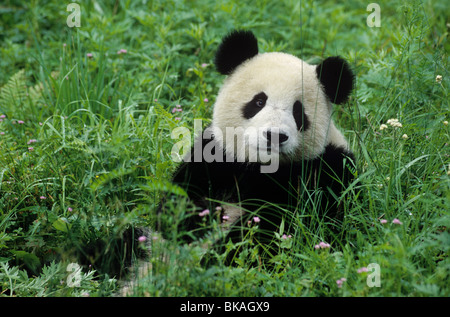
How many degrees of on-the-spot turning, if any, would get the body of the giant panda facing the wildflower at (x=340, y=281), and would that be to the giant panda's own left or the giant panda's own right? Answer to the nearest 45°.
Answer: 0° — it already faces it

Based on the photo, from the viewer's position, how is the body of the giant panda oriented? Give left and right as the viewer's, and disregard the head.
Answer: facing the viewer
